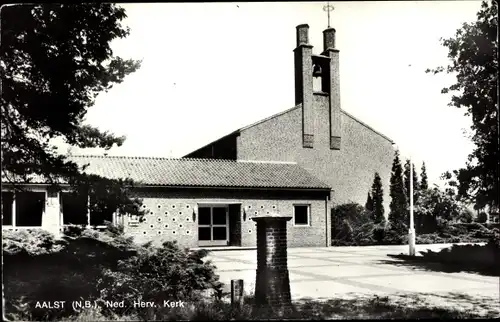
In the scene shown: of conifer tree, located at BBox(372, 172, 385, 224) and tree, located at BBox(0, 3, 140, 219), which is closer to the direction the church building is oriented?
the tree

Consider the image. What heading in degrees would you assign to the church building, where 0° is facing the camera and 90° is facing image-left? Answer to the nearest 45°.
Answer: approximately 0°

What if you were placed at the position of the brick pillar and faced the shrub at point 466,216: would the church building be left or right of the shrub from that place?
left

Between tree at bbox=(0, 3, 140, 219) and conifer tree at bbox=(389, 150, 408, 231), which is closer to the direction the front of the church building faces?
the tree

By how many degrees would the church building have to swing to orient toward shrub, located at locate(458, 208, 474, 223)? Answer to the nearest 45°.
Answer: approximately 45° to its left

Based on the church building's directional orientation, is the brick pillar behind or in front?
in front

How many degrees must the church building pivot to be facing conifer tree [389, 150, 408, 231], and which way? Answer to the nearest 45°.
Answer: approximately 135° to its left
